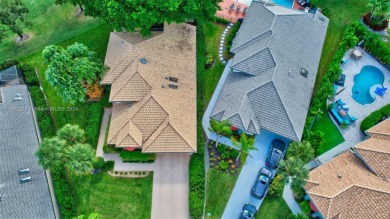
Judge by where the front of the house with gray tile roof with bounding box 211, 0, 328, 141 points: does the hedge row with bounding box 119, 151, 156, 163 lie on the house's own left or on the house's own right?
on the house's own right

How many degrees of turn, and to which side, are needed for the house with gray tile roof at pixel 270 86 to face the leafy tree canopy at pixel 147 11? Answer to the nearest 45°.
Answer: approximately 90° to its right

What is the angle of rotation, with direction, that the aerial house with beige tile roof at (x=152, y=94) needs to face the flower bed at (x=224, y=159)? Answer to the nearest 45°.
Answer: approximately 45° to its left

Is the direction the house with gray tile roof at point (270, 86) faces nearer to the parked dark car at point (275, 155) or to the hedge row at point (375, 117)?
the parked dark car

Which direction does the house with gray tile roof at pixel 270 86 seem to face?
toward the camera

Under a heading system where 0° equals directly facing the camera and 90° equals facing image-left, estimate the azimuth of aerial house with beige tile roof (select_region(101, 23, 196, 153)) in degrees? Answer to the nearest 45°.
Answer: approximately 0°

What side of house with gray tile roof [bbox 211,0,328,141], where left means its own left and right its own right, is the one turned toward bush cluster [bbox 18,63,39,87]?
right

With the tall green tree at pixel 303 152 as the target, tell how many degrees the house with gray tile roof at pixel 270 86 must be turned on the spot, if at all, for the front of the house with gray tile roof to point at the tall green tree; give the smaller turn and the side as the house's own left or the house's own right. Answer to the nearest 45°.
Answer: approximately 45° to the house's own left

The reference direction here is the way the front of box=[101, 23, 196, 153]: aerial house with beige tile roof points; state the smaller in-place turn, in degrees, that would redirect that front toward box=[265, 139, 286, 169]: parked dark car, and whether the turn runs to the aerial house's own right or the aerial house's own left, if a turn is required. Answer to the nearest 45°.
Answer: approximately 90° to the aerial house's own left

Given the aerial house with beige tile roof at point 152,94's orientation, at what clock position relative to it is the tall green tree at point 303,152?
The tall green tree is roughly at 10 o'clock from the aerial house with beige tile roof.

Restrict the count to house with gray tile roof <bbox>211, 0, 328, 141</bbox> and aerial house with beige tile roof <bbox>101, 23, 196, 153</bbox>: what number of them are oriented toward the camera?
2

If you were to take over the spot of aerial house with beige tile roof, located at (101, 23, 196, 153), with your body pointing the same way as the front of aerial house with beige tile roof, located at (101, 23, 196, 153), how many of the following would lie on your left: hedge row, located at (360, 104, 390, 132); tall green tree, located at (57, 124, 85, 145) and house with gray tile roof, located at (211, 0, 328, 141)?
2

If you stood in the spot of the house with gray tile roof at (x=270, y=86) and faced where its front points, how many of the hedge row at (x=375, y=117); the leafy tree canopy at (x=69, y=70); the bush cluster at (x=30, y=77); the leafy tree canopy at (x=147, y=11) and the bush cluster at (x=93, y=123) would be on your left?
1

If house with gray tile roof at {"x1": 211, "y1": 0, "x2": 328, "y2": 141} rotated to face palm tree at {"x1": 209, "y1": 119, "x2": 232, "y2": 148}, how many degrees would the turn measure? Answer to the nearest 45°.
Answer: approximately 45° to its right

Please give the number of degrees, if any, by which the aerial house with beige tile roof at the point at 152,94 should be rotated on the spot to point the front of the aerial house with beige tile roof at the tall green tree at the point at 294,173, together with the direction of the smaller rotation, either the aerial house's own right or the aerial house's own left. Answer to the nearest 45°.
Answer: approximately 45° to the aerial house's own left
